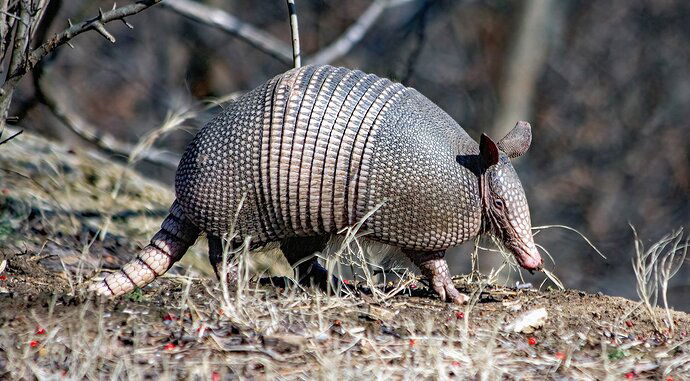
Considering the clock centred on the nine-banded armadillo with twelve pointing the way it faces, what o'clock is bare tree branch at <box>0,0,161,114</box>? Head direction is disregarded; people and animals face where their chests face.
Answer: The bare tree branch is roughly at 6 o'clock from the nine-banded armadillo.

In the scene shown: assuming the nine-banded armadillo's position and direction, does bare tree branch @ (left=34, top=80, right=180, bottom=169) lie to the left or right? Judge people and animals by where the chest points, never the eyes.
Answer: on its left

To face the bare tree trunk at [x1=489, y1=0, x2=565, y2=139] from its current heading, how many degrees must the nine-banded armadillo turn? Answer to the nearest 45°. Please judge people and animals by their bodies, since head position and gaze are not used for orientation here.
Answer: approximately 90° to its left

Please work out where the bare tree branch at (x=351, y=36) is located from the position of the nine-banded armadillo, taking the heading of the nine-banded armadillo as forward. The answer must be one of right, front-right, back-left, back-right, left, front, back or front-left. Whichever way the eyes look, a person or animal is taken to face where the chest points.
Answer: left

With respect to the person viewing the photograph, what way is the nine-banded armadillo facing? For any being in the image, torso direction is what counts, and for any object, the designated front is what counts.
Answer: facing to the right of the viewer

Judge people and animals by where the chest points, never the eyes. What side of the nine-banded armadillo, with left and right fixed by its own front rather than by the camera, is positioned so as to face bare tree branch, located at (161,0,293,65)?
left
